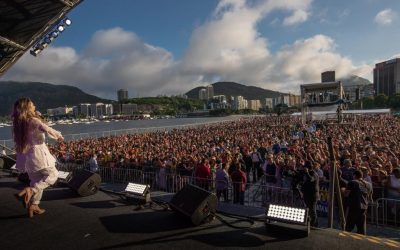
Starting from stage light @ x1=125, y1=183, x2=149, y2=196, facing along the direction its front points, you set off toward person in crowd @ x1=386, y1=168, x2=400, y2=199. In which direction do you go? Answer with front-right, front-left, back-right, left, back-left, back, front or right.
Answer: back-left

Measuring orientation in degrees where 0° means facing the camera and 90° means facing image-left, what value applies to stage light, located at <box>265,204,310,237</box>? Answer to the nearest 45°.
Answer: approximately 45°

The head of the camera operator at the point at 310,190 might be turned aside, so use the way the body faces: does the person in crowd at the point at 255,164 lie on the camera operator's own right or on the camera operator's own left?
on the camera operator's own right

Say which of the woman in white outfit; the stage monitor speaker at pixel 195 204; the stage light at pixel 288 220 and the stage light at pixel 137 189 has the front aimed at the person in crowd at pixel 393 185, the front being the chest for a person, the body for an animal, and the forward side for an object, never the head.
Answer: the woman in white outfit

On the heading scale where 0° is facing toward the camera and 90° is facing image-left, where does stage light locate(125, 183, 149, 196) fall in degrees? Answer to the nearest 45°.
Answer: approximately 45°

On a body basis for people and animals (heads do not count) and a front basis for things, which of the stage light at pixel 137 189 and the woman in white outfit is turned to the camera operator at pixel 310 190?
the woman in white outfit

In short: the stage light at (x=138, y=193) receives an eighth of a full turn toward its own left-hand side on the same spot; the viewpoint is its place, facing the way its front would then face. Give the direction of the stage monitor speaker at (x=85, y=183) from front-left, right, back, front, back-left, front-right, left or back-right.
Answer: back-right

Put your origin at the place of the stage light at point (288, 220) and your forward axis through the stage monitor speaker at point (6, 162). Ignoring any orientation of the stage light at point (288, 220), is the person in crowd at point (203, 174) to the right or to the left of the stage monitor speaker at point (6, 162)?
right

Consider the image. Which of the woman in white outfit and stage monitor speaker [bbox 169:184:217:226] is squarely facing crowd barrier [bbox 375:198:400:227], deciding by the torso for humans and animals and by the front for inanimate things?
the woman in white outfit

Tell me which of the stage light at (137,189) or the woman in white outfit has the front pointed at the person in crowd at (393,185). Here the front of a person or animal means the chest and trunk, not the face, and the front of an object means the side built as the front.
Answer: the woman in white outfit
